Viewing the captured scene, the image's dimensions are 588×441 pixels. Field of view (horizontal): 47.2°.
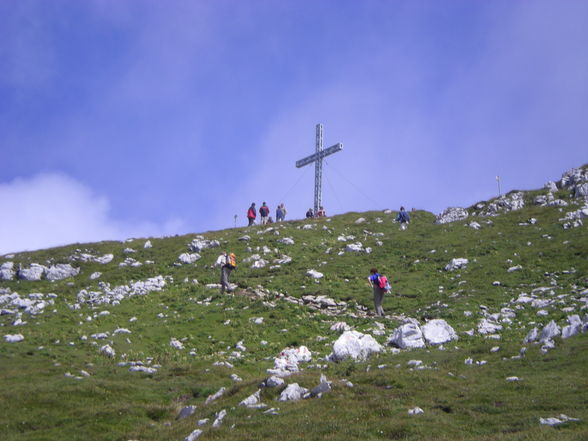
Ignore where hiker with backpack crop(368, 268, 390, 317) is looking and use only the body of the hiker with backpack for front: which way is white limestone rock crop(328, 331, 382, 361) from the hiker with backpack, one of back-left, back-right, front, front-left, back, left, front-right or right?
back-left

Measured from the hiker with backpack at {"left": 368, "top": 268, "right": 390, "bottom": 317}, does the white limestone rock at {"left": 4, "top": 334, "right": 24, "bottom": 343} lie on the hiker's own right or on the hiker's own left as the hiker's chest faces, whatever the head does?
on the hiker's own left

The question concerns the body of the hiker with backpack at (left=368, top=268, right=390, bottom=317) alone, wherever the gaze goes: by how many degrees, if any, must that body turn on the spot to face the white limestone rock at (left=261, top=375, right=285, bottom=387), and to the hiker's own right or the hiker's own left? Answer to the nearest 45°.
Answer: approximately 135° to the hiker's own left

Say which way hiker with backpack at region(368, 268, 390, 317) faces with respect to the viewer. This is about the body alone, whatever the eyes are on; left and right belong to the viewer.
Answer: facing away from the viewer and to the left of the viewer

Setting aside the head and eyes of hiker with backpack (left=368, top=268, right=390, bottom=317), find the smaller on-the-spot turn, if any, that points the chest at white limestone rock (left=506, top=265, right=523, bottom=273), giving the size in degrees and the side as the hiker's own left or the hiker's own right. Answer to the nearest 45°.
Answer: approximately 90° to the hiker's own right

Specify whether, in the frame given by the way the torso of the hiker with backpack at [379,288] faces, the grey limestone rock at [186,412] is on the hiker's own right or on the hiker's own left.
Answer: on the hiker's own left

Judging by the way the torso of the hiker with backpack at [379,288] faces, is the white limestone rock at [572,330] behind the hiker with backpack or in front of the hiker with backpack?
behind

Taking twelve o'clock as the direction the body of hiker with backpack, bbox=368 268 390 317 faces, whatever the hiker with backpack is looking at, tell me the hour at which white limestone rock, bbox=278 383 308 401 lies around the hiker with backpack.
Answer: The white limestone rock is roughly at 8 o'clock from the hiker with backpack.

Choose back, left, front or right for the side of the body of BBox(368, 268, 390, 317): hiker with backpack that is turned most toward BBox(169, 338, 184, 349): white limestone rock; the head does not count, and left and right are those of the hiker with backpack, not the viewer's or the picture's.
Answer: left

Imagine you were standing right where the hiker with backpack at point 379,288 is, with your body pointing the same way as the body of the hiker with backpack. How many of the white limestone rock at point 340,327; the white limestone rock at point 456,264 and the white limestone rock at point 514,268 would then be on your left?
1

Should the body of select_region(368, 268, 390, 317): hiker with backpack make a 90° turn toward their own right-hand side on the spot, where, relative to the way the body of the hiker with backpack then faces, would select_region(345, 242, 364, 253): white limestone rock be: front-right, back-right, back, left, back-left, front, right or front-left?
front-left

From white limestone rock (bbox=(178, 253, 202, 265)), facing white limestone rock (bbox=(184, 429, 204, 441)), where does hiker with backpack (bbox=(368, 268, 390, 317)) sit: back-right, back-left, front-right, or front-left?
front-left

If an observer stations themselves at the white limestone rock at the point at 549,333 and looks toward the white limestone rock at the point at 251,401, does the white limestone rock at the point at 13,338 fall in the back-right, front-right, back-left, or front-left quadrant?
front-right

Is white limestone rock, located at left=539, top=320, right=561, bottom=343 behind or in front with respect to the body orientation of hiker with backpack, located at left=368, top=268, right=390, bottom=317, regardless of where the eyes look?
behind
